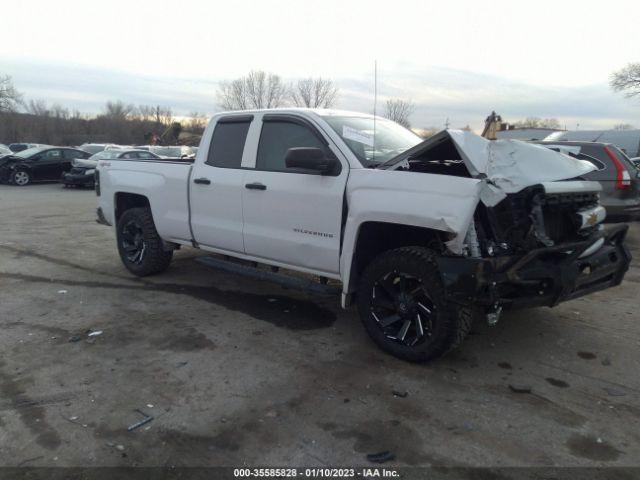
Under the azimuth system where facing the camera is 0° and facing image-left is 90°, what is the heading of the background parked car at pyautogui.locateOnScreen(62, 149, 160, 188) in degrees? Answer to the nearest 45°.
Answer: approximately 45°

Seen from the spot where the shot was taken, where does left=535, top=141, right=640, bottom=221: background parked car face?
facing away from the viewer and to the left of the viewer

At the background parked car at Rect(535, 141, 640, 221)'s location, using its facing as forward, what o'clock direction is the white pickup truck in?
The white pickup truck is roughly at 8 o'clock from the background parked car.

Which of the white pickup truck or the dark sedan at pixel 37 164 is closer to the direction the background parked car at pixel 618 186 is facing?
the dark sedan

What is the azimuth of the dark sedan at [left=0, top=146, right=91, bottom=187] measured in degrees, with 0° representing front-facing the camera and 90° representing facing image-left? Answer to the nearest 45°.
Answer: approximately 45°

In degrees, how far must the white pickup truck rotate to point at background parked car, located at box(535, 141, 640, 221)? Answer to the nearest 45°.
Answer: approximately 90° to its left

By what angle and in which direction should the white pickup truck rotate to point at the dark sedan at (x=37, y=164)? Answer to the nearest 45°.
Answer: approximately 180°

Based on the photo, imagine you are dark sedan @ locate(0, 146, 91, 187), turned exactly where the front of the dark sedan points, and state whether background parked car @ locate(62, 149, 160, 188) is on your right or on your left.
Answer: on your left
